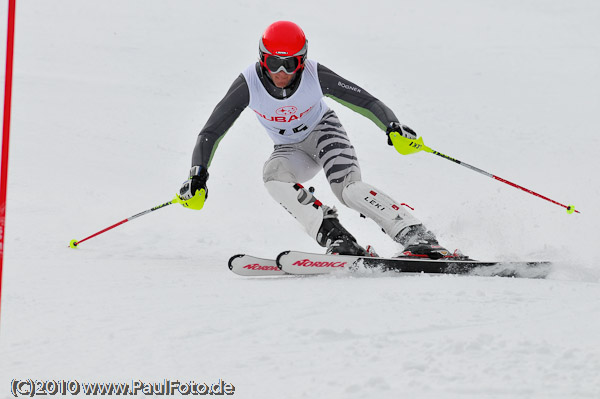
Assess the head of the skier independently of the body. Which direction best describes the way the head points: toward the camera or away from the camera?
toward the camera

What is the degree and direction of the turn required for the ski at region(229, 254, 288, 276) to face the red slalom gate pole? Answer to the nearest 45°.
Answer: approximately 45° to its left

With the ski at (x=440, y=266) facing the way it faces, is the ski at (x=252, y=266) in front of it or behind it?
in front

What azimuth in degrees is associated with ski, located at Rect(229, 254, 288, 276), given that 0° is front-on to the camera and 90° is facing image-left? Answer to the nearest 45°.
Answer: approximately 90°

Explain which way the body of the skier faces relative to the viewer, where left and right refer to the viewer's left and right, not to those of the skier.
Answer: facing the viewer

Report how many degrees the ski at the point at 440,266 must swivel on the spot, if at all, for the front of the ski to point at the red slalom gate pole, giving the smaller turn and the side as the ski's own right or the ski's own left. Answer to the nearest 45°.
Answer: approximately 45° to the ski's own left

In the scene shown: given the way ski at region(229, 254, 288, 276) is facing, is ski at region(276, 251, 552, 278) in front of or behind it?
behind

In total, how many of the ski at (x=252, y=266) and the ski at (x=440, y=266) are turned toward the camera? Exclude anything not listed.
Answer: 0

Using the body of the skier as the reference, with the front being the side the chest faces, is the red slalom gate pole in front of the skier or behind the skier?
in front

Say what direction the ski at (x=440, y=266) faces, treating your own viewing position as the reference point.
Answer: facing to the left of the viewer
